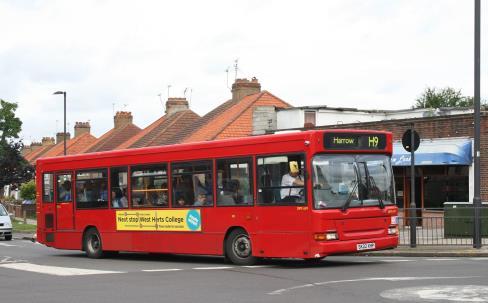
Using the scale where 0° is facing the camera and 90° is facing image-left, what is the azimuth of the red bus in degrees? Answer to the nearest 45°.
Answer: approximately 315°

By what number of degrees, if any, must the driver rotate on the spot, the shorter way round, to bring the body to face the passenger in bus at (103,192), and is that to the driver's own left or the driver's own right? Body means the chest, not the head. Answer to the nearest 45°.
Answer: approximately 135° to the driver's own left

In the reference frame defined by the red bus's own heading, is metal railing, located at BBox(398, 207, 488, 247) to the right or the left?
on its left

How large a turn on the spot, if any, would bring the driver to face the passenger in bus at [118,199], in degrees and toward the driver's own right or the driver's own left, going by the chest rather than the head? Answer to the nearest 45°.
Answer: approximately 135° to the driver's own left

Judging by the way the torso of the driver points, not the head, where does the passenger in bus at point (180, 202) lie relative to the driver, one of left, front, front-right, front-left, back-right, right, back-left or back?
back-left

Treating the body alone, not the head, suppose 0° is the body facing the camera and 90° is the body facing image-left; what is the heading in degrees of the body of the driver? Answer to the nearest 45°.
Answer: approximately 270°
